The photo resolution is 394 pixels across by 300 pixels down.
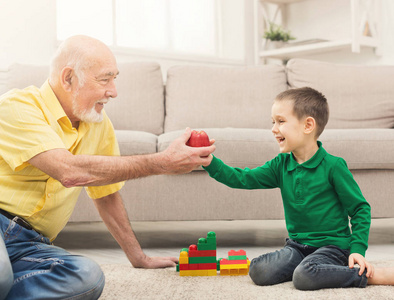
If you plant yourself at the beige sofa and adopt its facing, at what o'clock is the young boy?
The young boy is roughly at 12 o'clock from the beige sofa.

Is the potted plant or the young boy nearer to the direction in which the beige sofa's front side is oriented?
the young boy

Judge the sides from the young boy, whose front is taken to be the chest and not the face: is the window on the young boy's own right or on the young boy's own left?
on the young boy's own right

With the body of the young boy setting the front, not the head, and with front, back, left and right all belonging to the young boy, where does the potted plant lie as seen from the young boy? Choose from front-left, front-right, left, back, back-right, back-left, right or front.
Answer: back-right

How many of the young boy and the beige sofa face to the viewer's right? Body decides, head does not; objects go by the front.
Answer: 0

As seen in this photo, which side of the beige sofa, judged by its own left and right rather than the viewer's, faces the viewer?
front

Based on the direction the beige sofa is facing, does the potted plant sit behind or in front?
behind

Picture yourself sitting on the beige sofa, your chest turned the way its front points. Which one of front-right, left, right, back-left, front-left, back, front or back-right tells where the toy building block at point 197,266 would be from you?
front

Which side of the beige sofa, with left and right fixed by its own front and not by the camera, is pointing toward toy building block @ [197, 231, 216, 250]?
front

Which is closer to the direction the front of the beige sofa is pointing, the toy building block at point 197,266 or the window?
the toy building block
